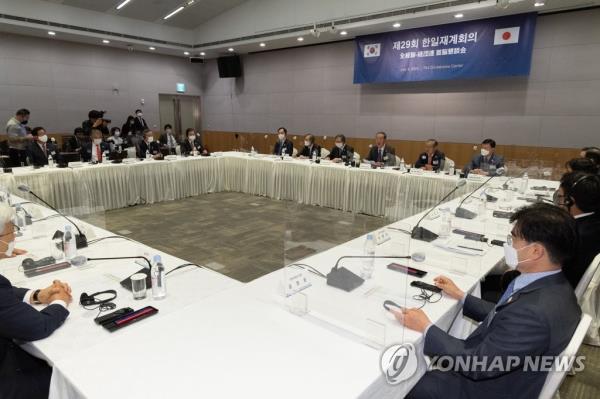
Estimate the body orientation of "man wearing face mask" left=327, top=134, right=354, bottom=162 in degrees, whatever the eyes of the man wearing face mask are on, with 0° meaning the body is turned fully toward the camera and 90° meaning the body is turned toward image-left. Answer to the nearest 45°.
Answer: approximately 45°

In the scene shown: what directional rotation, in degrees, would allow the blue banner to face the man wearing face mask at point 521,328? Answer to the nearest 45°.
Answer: approximately 45° to its left

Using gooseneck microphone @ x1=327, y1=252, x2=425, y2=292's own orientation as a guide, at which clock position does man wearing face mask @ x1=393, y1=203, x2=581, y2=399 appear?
The man wearing face mask is roughly at 1 o'clock from the gooseneck microphone.

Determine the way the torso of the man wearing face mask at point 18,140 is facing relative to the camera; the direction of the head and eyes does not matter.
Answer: to the viewer's right

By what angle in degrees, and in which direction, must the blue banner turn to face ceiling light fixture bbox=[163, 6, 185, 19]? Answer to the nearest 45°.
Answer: approximately 45° to its right

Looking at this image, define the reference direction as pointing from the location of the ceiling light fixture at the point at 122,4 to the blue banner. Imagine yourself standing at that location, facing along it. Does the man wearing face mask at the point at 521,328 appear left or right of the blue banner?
right

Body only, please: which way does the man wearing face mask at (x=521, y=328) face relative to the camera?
to the viewer's left

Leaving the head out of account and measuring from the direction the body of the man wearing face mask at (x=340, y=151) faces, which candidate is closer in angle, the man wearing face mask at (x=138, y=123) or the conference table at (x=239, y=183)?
the conference table

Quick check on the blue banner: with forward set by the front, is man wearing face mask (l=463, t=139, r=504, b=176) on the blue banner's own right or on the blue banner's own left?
on the blue banner's own left

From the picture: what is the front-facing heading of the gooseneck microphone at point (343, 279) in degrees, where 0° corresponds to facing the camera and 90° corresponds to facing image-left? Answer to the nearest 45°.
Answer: approximately 270°

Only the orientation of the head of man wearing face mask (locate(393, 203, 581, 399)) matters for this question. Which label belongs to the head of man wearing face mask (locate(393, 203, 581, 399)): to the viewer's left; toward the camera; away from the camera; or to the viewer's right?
to the viewer's left
